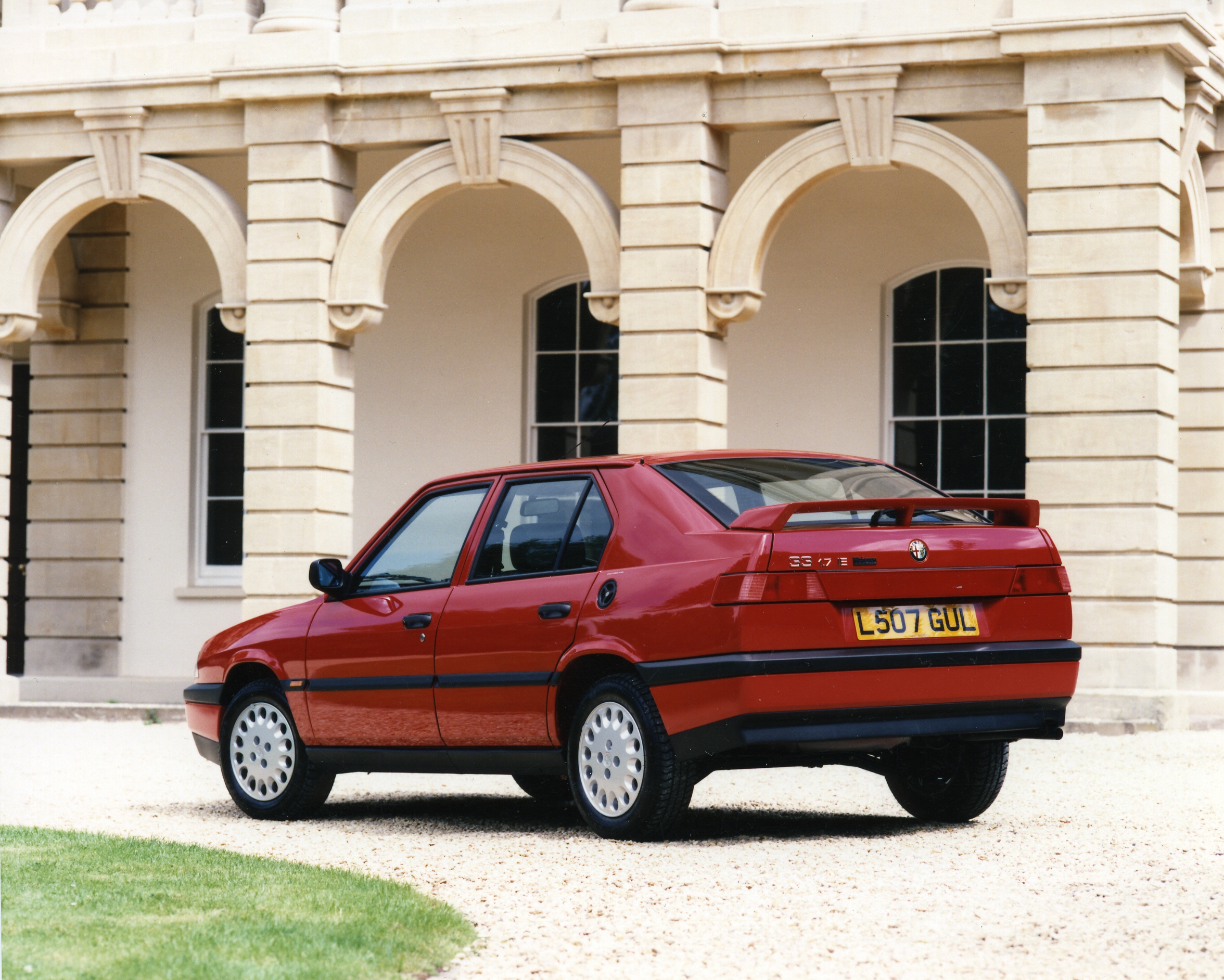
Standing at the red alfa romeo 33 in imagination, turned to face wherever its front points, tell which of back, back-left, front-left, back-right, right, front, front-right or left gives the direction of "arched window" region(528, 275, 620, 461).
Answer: front-right

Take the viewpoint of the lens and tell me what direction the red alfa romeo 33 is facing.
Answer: facing away from the viewer and to the left of the viewer
